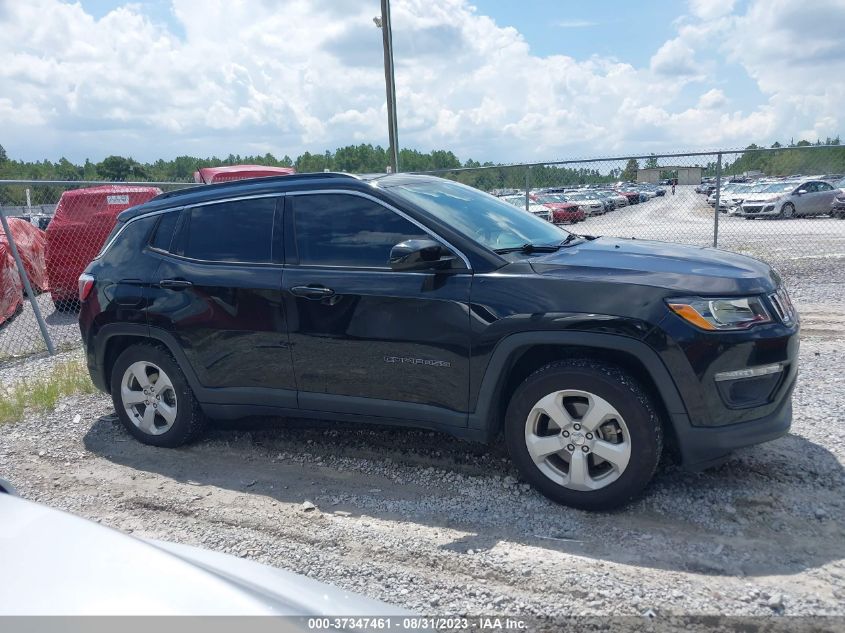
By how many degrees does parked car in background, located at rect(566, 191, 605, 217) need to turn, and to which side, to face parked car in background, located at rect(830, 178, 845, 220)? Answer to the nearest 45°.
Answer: approximately 90° to its left

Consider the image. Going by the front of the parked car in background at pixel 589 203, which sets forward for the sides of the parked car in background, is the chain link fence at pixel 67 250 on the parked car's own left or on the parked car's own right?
on the parked car's own right

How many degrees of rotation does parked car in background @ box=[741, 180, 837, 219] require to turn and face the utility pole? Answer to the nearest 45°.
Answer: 0° — it already faces it

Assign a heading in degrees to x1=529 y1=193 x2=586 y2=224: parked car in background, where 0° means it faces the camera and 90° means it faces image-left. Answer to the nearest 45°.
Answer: approximately 315°

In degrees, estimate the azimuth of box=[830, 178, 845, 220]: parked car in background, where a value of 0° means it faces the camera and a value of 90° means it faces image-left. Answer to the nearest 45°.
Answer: approximately 45°

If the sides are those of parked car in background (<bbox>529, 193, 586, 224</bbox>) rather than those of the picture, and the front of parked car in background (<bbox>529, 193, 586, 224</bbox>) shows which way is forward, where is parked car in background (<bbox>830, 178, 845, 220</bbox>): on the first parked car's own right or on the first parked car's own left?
on the first parked car's own left

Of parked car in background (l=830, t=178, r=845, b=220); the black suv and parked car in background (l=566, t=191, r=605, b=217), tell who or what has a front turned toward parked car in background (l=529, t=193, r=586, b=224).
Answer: parked car in background (l=830, t=178, r=845, b=220)
